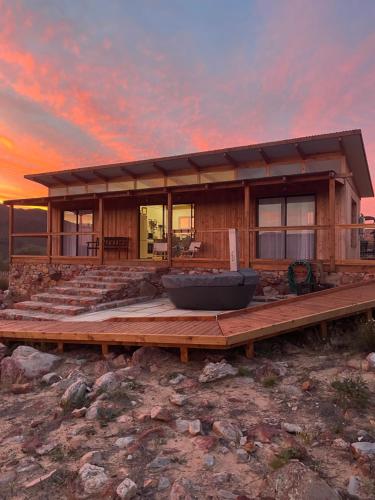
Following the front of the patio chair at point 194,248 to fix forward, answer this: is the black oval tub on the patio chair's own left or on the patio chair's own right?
on the patio chair's own left

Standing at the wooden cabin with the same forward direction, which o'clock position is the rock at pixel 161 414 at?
The rock is roughly at 11 o'clock from the wooden cabin.

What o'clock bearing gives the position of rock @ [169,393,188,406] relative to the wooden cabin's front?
The rock is roughly at 11 o'clock from the wooden cabin.

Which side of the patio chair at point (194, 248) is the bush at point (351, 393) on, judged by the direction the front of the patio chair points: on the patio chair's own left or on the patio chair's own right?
on the patio chair's own left

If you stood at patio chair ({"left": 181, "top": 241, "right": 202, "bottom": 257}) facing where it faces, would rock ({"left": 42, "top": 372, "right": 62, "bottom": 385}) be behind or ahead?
ahead

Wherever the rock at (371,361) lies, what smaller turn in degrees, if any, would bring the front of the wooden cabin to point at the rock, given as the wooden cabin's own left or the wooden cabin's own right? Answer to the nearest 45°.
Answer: approximately 45° to the wooden cabin's own left

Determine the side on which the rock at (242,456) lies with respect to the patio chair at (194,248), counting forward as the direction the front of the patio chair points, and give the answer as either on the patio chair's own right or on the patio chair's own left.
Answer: on the patio chair's own left

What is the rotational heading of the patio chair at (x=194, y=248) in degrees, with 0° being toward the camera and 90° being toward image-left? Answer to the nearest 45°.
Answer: approximately 45°

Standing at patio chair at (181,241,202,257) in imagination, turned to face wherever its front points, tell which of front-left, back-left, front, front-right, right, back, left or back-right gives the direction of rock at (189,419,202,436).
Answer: front-left

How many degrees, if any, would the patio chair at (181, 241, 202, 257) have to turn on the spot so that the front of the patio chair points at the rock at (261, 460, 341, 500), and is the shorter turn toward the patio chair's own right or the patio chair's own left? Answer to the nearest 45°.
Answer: approximately 45° to the patio chair's own left

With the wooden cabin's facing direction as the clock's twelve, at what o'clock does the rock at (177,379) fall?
The rock is roughly at 11 o'clock from the wooden cabin.
